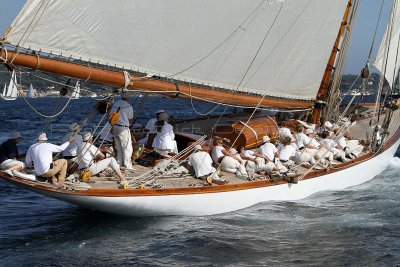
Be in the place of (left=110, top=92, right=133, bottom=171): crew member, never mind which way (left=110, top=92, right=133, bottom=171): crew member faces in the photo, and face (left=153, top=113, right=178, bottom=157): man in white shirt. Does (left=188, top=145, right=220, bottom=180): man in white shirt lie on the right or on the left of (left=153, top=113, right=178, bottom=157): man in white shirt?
right

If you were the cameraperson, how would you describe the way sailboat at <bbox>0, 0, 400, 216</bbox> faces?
facing away from the viewer and to the right of the viewer

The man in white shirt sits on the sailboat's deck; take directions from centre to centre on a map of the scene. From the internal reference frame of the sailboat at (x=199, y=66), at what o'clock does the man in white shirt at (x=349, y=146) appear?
The man in white shirt is roughly at 12 o'clock from the sailboat.

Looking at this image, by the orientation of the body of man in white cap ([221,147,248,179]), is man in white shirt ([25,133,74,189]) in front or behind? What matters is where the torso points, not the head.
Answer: behind
